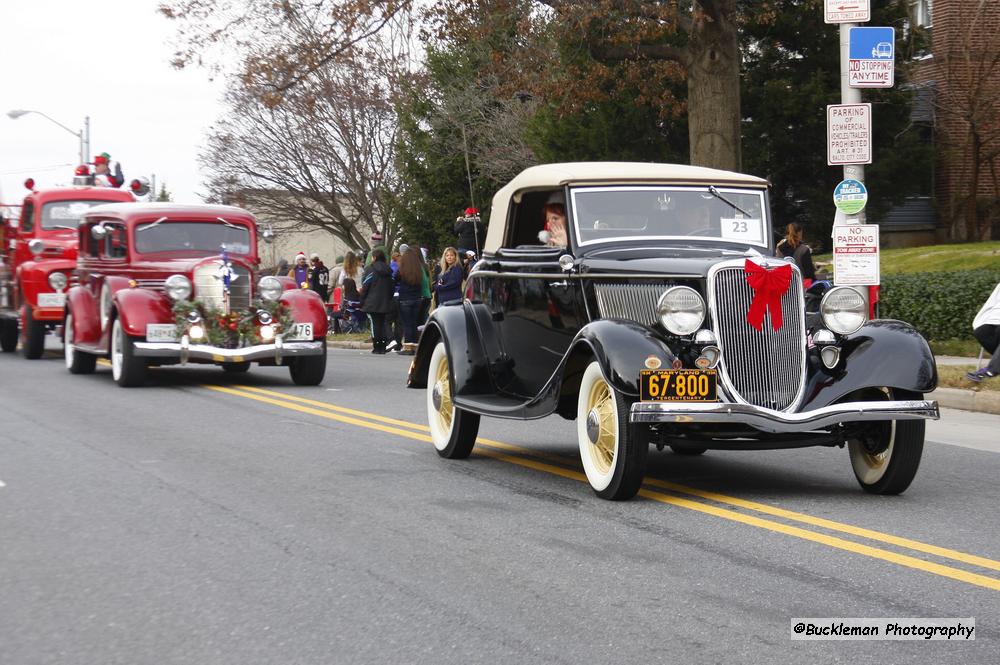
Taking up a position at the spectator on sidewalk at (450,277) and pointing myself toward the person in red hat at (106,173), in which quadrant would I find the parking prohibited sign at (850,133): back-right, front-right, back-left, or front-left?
back-left

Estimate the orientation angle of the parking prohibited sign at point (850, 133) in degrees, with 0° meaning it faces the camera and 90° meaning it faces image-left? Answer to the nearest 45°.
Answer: approximately 0°

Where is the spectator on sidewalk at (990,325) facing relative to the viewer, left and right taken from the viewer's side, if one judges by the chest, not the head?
facing to the left of the viewer

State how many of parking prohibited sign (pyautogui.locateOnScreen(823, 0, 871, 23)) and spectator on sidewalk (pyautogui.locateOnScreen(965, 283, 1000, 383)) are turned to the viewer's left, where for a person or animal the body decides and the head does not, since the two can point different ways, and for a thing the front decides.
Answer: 1

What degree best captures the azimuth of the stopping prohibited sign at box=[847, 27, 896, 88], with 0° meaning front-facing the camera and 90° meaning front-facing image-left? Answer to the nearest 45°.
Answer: approximately 0°

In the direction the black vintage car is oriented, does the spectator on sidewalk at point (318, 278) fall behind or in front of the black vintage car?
behind

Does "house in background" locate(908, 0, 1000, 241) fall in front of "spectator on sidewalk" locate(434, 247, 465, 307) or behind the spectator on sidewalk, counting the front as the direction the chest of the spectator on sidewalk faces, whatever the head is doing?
behind
